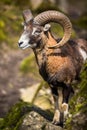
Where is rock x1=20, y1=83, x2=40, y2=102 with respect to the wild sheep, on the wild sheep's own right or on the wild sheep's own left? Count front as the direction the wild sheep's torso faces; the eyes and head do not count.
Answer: on the wild sheep's own right

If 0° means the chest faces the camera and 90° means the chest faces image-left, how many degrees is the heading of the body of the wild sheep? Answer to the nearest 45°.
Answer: approximately 45°

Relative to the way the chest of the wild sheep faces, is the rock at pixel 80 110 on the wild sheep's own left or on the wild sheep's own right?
on the wild sheep's own left
